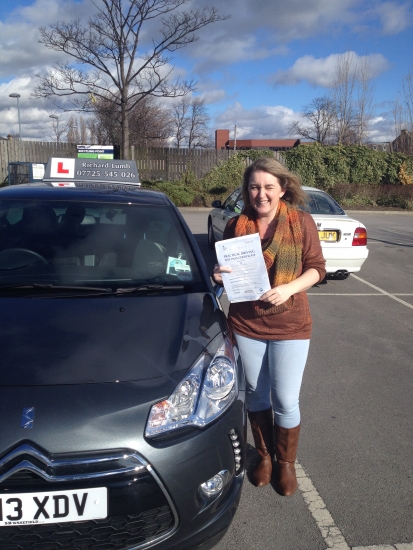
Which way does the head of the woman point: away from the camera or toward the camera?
toward the camera

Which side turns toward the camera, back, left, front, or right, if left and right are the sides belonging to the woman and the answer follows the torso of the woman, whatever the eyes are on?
front

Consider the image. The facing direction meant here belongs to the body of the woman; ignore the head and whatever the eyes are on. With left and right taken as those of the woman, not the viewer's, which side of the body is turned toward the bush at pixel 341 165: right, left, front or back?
back

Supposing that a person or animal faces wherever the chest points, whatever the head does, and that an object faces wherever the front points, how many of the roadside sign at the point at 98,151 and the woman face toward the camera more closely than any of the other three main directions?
2

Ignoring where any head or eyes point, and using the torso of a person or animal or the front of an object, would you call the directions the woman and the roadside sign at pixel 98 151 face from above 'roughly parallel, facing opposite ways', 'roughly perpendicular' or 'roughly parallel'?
roughly parallel

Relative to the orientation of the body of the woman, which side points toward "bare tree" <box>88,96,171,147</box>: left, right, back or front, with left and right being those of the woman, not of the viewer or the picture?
back

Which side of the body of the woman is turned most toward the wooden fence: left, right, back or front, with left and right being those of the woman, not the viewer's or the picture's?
back

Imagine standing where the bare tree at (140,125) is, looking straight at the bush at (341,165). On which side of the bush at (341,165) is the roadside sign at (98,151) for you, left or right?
right

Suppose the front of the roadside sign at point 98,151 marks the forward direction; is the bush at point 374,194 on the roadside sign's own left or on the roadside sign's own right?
on the roadside sign's own left
